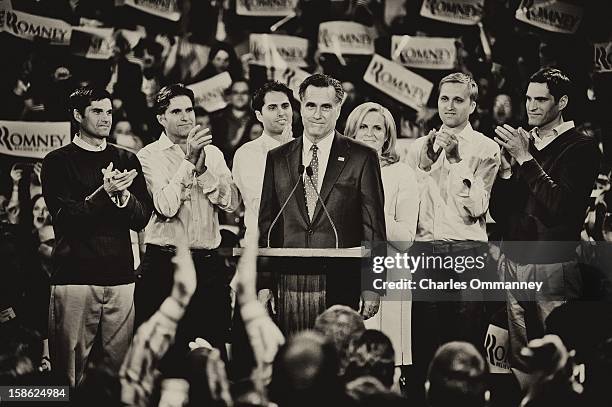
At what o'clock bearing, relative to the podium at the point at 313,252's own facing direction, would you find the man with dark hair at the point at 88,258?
The man with dark hair is roughly at 3 o'clock from the podium.

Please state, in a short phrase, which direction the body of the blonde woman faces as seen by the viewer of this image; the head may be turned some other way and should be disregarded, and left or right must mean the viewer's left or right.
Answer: facing the viewer and to the left of the viewer

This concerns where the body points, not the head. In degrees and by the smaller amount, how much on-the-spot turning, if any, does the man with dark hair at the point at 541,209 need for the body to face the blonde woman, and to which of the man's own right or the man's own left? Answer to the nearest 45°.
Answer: approximately 45° to the man's own right

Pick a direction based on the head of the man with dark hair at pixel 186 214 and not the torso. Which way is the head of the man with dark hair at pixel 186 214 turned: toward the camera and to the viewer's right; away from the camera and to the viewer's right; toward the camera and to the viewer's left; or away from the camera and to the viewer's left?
toward the camera and to the viewer's right

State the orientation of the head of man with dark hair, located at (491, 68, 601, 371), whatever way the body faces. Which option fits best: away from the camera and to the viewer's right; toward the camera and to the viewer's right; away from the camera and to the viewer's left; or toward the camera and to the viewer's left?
toward the camera and to the viewer's left

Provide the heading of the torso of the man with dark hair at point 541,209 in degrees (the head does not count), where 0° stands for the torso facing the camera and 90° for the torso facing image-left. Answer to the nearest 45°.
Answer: approximately 45°

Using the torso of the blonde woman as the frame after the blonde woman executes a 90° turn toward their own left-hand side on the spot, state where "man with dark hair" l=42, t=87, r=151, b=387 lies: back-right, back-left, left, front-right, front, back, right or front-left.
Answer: back-right

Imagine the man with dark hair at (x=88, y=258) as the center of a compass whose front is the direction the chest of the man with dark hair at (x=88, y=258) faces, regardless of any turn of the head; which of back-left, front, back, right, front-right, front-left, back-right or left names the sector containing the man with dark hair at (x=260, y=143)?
front-left

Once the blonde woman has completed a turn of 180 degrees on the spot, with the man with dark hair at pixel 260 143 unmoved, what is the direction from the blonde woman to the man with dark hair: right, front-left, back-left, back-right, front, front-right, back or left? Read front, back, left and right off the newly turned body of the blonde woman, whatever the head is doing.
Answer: back-left

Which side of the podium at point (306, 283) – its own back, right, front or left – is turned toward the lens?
front

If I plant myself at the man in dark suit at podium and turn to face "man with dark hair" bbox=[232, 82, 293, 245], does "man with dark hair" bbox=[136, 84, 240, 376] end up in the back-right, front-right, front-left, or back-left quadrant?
front-left

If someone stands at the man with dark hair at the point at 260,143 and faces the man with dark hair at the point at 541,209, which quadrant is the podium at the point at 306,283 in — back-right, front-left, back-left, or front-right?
front-right

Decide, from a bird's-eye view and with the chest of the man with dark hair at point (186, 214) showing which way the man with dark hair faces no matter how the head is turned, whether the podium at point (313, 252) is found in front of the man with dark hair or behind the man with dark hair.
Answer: in front

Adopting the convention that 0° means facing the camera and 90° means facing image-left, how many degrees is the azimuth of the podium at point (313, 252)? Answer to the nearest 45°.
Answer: approximately 0°

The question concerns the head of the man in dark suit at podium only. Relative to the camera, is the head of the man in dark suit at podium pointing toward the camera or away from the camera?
toward the camera

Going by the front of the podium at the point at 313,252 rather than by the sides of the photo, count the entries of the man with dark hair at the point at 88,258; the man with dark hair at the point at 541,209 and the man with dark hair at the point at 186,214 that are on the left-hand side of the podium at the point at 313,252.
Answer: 1

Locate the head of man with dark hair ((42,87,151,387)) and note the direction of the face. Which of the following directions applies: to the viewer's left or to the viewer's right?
to the viewer's right
